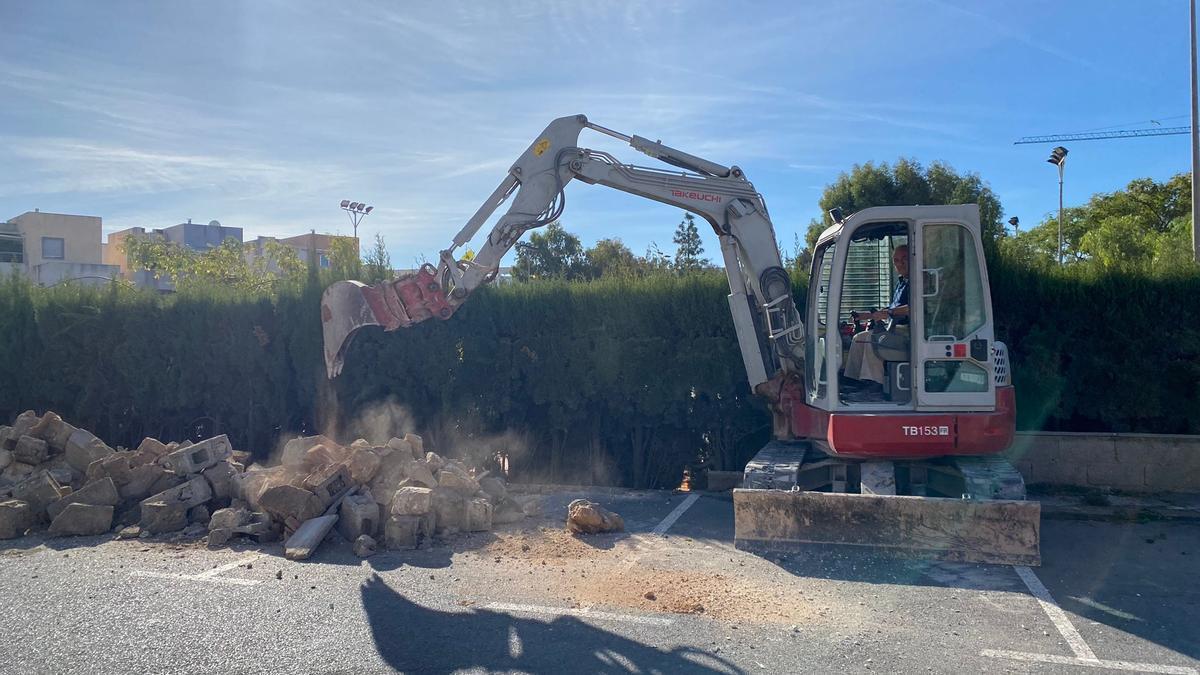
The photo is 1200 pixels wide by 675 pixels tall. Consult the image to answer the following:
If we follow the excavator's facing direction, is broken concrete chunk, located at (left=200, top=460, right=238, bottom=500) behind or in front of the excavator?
in front

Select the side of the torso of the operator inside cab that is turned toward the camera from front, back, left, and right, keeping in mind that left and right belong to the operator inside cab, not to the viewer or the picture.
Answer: left

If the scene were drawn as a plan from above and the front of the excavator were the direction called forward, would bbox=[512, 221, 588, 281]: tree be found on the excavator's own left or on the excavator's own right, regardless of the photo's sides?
on the excavator's own right

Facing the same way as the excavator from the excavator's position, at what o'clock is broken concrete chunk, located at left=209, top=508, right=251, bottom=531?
The broken concrete chunk is roughly at 12 o'clock from the excavator.

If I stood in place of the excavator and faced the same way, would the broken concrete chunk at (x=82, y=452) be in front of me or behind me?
in front

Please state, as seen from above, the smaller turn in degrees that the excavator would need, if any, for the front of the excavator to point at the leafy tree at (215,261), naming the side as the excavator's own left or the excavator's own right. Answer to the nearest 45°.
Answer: approximately 45° to the excavator's own right

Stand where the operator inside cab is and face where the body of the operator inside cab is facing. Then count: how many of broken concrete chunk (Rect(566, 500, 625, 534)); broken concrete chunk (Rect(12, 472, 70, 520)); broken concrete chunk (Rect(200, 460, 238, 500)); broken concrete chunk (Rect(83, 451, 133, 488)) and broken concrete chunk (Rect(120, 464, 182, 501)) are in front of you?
5

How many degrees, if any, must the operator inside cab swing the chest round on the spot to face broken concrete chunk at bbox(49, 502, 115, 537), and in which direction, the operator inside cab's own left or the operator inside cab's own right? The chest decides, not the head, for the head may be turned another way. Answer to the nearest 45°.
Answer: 0° — they already face it

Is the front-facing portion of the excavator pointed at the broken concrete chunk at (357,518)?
yes

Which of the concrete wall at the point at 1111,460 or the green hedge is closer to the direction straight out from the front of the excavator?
the green hedge

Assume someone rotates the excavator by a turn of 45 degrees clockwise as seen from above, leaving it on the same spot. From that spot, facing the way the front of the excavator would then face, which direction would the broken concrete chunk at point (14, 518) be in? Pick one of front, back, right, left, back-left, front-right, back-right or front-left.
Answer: front-left

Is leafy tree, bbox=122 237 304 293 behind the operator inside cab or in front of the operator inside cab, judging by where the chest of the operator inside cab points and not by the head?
in front

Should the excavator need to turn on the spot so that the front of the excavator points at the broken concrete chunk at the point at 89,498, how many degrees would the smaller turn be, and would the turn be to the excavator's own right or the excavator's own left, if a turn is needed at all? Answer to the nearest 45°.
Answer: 0° — it already faces it

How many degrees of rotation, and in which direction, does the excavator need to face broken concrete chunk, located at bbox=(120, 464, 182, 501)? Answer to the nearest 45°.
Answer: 0° — it already faces it

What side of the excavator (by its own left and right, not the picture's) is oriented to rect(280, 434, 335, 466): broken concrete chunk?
front

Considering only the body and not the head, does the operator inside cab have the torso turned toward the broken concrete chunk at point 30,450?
yes

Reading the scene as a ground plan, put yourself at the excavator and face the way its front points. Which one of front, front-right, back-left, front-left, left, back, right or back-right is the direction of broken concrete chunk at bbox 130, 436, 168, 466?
front

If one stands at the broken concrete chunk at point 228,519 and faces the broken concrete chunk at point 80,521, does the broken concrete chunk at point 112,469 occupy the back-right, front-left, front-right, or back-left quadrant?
front-right

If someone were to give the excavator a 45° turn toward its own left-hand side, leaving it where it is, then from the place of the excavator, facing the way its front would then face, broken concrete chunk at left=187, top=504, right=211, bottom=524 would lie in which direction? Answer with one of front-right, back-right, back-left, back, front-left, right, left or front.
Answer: front-right

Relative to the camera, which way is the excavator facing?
to the viewer's left
